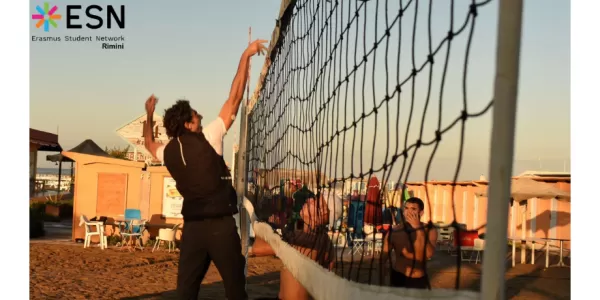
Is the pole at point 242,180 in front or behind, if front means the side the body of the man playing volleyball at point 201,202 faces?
in front

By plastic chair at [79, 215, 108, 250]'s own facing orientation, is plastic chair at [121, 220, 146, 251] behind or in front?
in front

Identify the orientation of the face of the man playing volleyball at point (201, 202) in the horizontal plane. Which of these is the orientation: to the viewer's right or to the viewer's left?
to the viewer's right

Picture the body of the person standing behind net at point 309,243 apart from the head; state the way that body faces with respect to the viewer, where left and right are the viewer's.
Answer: facing the viewer and to the left of the viewer

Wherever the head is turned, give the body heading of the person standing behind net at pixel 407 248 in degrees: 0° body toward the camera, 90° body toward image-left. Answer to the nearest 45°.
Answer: approximately 0°

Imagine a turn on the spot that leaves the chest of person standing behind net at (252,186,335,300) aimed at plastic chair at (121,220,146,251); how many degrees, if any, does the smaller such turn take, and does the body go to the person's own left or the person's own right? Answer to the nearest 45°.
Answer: approximately 135° to the person's own right
